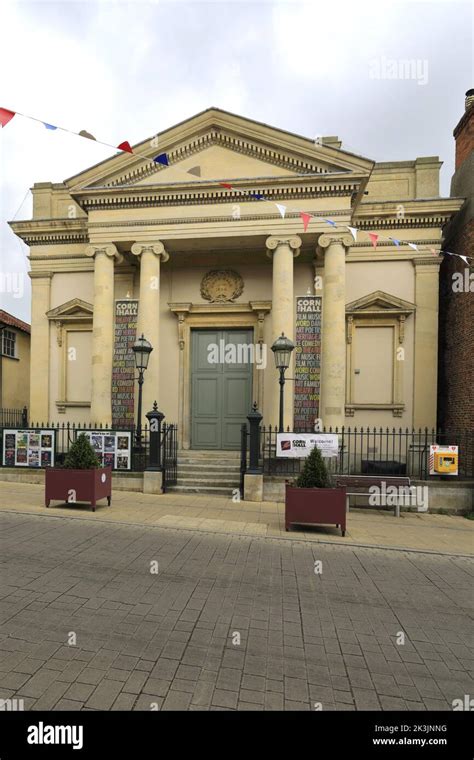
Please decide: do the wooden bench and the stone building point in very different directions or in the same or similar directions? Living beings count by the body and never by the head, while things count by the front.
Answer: same or similar directions

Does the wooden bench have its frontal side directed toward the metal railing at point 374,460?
no

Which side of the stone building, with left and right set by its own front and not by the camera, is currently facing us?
front

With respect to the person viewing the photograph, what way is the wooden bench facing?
facing the viewer

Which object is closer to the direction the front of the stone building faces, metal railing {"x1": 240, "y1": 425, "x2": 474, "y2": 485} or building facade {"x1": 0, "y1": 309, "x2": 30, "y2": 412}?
the metal railing

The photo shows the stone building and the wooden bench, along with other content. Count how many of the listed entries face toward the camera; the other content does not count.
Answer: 2

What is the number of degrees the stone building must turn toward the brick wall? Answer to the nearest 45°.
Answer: approximately 90° to its left

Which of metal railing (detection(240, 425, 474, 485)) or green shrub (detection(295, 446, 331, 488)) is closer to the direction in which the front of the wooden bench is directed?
the green shrub

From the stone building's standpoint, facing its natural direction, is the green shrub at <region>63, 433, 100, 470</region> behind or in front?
in front
